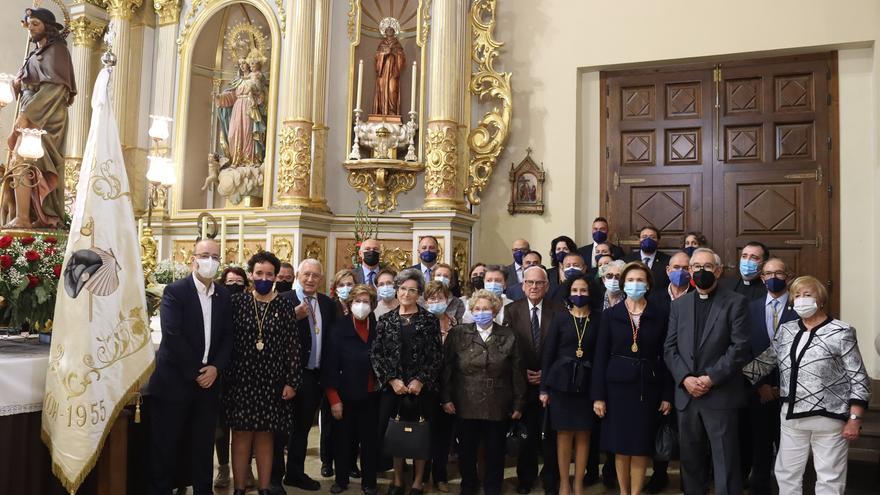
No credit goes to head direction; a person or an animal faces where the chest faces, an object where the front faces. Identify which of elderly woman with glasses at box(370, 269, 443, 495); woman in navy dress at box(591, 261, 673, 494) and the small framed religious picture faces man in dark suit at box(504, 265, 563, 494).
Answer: the small framed religious picture

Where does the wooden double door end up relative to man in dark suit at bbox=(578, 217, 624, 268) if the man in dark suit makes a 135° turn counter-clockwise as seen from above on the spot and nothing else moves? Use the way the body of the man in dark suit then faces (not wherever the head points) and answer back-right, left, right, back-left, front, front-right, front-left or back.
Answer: front

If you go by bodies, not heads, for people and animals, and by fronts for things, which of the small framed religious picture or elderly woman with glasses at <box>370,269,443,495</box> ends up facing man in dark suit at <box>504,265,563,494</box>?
the small framed religious picture

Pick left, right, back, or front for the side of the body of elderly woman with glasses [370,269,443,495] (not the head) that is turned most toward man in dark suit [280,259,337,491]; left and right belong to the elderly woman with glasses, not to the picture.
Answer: right
